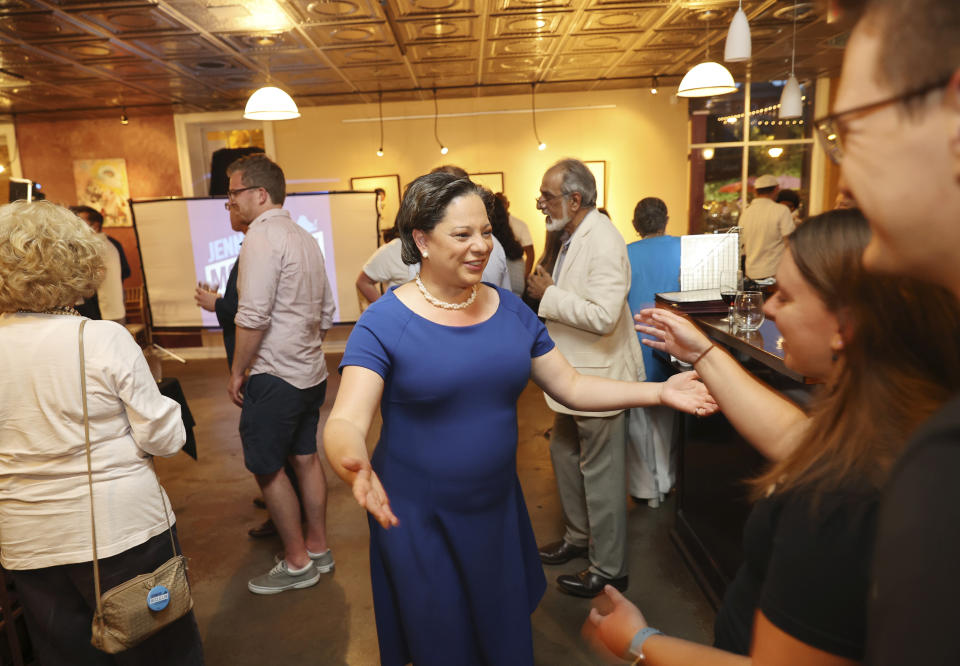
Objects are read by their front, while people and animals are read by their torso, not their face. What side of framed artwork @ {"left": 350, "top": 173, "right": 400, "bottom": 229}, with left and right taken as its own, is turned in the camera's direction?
front

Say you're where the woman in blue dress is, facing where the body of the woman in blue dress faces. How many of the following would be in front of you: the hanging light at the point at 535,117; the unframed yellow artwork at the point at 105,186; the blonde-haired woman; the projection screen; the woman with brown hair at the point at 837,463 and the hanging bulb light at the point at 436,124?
1

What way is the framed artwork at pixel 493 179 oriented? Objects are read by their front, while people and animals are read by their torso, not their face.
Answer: toward the camera

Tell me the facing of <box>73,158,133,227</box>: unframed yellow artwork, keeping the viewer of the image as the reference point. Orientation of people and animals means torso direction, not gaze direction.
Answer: facing the viewer

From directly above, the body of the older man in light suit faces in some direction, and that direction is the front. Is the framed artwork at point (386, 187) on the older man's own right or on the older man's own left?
on the older man's own right

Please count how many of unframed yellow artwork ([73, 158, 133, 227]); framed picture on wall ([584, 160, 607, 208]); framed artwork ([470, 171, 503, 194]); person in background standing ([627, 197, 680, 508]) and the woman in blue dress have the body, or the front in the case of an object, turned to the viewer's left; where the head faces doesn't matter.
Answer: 0

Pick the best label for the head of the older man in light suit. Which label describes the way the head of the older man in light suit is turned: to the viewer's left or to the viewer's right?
to the viewer's left

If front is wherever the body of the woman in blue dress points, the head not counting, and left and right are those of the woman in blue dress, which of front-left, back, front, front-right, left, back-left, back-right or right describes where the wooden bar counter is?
left

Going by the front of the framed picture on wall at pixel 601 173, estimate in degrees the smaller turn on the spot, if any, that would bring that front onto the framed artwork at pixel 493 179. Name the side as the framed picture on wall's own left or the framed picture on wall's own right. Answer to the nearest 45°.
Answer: approximately 90° to the framed picture on wall's own right

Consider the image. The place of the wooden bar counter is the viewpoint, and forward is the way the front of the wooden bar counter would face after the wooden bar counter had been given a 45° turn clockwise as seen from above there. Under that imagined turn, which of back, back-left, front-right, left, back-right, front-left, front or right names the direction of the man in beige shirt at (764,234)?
right

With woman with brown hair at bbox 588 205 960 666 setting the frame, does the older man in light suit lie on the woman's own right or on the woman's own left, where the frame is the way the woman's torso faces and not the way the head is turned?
on the woman's own right
